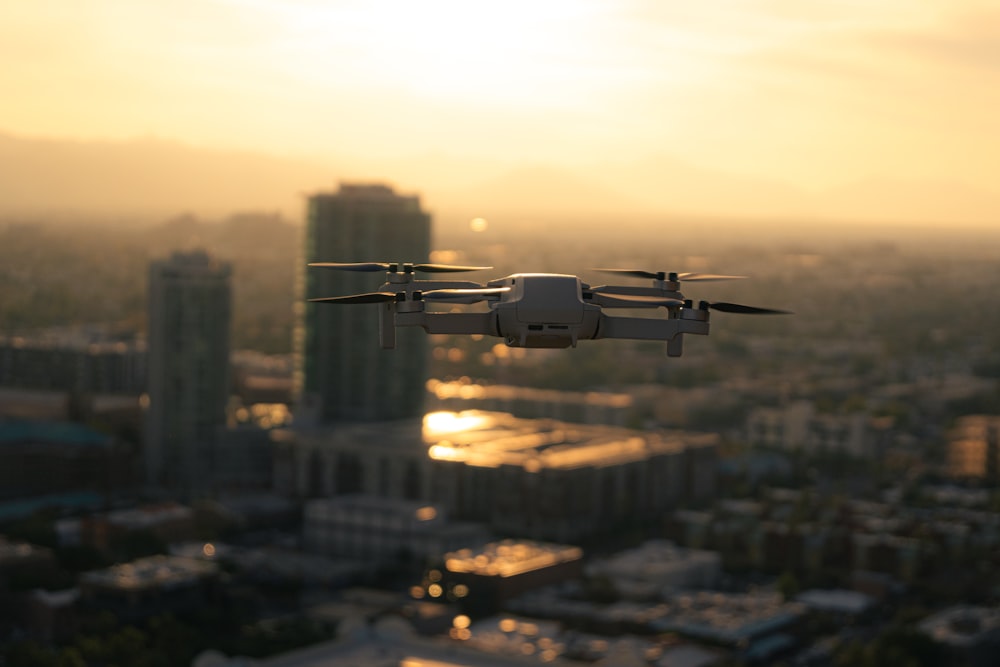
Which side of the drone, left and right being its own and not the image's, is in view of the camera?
back

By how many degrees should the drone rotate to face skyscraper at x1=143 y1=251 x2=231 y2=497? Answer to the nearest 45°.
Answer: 0° — it already faces it
